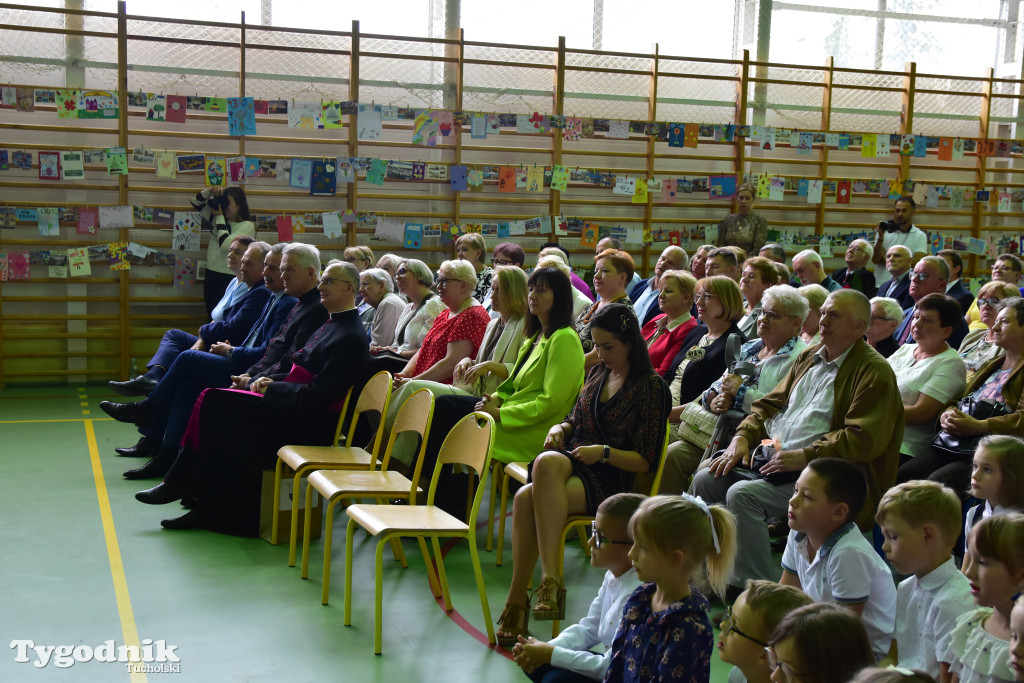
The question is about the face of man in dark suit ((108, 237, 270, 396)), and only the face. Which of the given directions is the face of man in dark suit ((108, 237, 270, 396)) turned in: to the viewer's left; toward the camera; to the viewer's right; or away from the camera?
to the viewer's left

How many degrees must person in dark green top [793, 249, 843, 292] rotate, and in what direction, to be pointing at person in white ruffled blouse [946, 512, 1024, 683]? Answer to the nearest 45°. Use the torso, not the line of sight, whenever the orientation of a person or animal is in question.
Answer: approximately 90° to their left

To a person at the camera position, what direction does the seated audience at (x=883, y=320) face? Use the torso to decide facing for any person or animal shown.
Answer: facing to the left of the viewer

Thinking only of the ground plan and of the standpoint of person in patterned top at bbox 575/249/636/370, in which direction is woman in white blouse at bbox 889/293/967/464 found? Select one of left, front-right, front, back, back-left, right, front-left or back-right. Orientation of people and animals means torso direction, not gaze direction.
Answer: left

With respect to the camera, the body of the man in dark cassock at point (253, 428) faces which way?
to the viewer's left

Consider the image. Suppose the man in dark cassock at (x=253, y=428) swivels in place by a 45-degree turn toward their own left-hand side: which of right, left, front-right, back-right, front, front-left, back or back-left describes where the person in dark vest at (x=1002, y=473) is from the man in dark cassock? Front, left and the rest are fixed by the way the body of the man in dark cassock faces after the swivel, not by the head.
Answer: left

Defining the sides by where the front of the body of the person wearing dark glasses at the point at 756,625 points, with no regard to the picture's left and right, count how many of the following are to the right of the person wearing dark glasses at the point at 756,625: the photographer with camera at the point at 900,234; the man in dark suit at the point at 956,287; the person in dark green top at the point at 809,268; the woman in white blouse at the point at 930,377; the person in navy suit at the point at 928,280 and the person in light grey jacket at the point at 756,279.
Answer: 6

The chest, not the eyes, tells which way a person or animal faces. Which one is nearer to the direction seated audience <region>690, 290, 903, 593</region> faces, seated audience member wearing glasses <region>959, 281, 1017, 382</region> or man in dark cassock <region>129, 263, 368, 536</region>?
the man in dark cassock

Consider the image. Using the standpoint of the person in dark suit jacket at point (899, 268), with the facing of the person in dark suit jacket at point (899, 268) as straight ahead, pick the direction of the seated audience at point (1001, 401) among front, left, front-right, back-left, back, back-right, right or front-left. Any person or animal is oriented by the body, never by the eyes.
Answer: front-left

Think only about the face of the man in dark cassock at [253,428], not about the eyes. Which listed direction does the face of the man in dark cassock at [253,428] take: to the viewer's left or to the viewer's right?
to the viewer's left

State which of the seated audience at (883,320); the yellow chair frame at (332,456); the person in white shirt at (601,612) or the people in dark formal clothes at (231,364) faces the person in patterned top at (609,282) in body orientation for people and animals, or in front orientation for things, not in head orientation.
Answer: the seated audience at (883,320)

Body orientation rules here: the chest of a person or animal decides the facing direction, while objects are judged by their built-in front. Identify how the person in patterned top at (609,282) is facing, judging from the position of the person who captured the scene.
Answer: facing the viewer and to the left of the viewer

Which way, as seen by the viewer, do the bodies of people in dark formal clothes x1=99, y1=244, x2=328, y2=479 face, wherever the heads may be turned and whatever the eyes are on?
to the viewer's left
